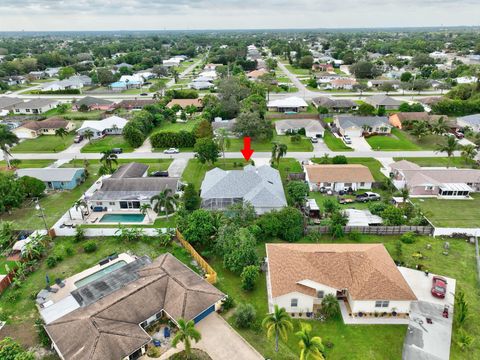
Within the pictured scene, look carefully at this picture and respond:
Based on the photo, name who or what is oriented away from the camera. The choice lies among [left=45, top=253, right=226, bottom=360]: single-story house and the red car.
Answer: the red car

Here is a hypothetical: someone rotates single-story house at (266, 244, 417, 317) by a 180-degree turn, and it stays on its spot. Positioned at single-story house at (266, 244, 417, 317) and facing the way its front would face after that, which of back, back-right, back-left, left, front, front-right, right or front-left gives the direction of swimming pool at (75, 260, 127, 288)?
left

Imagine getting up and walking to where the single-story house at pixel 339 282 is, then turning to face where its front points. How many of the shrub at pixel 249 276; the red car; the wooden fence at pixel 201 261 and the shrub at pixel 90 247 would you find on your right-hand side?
3

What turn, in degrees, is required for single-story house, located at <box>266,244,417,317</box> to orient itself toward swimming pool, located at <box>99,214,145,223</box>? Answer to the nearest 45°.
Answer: approximately 90° to its right

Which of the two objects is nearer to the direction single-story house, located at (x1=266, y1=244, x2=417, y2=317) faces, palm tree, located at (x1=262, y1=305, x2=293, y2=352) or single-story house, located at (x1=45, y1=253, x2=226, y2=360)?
the palm tree

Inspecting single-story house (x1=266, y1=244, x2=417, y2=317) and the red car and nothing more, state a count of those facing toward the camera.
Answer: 1

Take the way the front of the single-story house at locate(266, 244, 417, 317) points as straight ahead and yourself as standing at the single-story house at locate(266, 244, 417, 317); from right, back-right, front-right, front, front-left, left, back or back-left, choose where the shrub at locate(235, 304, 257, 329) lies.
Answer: front-right

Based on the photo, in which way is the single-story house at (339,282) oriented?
toward the camera

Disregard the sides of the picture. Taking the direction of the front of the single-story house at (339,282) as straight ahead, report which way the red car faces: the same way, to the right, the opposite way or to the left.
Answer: the opposite way

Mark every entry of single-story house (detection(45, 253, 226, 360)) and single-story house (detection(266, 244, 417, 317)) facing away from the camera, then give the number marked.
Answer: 0

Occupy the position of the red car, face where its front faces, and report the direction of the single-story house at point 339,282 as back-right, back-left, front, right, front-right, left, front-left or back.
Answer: back-left

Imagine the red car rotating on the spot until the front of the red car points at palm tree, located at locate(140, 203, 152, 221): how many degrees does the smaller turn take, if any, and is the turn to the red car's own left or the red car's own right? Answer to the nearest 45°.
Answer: approximately 90° to the red car's own left

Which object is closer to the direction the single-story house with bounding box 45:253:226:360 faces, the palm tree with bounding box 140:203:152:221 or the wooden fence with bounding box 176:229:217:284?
the wooden fence

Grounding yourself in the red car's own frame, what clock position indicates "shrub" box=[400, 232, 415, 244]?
The shrub is roughly at 11 o'clock from the red car.

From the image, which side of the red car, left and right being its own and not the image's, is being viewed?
back

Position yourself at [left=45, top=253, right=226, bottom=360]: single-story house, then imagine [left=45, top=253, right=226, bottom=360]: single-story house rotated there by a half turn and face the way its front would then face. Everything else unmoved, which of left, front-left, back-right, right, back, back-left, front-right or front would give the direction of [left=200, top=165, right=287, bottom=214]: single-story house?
right

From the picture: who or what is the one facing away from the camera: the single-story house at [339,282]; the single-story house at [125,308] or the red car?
the red car
